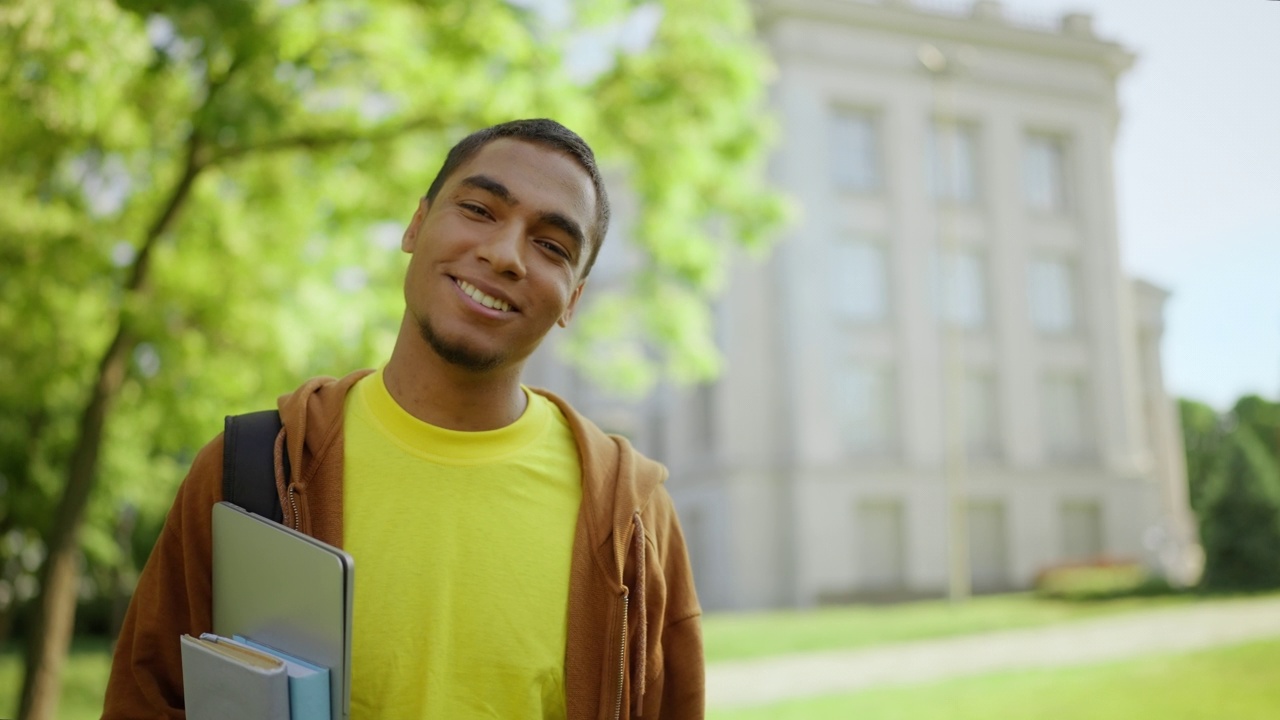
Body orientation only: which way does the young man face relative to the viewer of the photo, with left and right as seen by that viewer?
facing the viewer

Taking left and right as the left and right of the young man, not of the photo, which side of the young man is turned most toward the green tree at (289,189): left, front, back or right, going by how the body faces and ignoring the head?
back

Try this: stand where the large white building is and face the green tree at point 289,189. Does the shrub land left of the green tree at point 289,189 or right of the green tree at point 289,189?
left

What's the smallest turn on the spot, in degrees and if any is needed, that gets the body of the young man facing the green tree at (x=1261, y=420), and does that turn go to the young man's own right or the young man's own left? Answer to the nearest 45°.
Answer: approximately 135° to the young man's own left

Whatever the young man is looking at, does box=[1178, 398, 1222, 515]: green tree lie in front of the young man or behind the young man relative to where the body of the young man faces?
behind

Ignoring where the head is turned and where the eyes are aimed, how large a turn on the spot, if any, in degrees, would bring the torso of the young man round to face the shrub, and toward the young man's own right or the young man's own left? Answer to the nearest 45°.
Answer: approximately 135° to the young man's own left

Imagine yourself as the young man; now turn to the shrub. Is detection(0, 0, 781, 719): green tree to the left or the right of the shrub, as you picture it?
left

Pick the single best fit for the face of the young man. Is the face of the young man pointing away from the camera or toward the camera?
toward the camera

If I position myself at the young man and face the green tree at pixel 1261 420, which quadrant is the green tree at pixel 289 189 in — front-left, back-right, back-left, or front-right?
front-left
